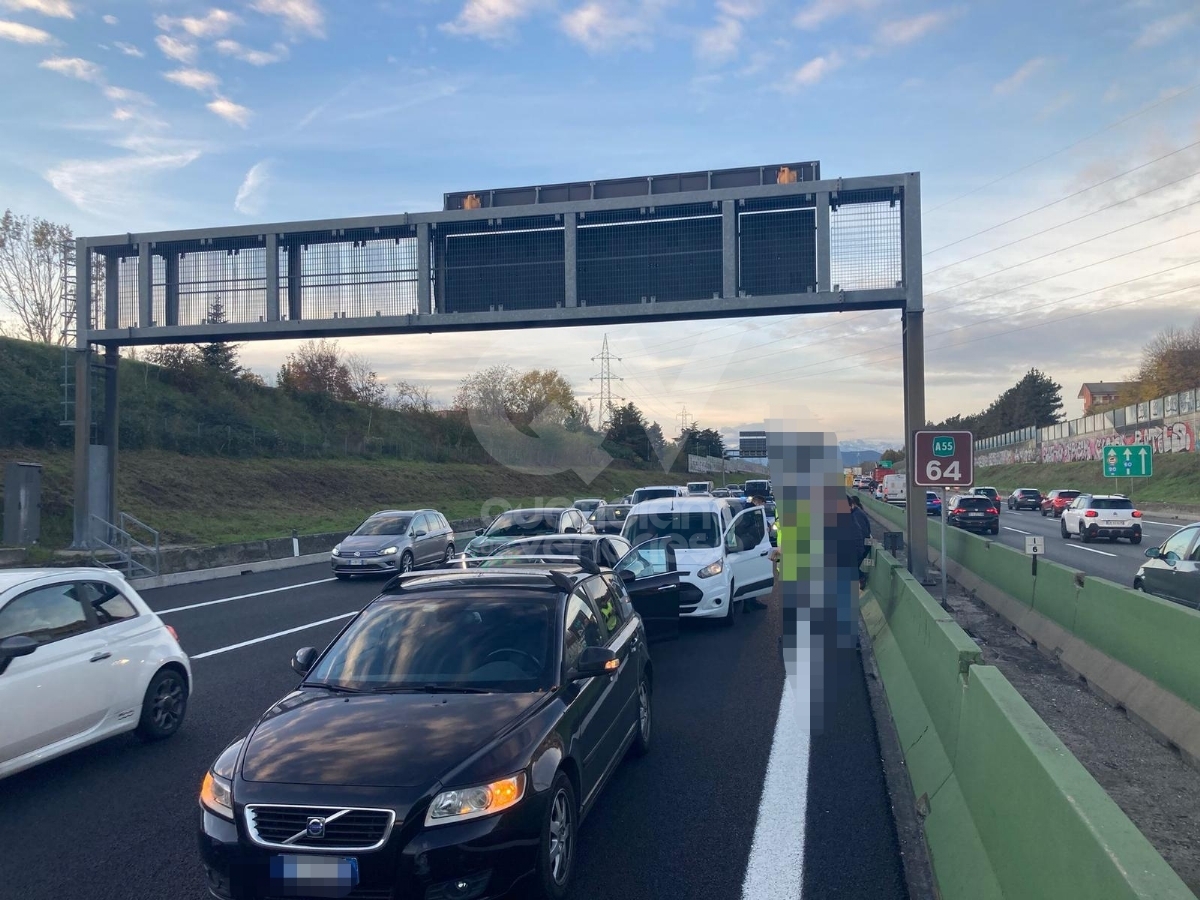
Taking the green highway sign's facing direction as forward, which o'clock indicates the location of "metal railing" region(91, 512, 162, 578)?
The metal railing is roughly at 1 o'clock from the green highway sign.

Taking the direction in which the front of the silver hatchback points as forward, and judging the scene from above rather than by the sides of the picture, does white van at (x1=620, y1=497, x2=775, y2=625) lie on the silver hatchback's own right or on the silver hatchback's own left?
on the silver hatchback's own left

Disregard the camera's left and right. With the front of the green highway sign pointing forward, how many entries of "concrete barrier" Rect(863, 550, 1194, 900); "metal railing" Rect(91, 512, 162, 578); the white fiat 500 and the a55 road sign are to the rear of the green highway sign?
0

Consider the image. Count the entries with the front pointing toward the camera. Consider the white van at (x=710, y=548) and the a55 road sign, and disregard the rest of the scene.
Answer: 2

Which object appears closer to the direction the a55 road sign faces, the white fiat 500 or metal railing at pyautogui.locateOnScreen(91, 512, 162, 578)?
the white fiat 500

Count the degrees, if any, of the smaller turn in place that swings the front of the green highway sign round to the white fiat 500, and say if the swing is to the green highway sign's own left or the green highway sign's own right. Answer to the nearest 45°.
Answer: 0° — it already faces it

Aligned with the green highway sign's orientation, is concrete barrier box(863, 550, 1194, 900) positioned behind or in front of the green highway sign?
in front

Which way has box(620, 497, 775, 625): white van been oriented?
toward the camera

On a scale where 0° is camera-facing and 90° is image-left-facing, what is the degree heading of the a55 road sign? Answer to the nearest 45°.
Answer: approximately 0°

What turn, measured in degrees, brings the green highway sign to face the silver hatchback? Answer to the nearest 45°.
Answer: approximately 45° to its right

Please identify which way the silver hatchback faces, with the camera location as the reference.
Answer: facing the viewer and to the left of the viewer

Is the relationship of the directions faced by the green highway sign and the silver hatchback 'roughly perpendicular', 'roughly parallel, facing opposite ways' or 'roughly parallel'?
roughly parallel

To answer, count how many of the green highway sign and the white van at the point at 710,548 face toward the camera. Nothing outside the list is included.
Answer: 2

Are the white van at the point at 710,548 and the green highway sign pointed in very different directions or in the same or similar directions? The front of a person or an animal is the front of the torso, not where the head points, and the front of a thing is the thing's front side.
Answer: same or similar directions
